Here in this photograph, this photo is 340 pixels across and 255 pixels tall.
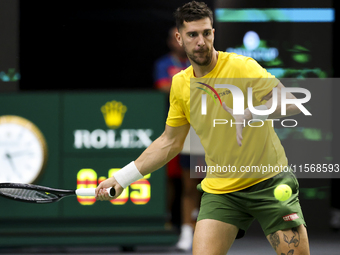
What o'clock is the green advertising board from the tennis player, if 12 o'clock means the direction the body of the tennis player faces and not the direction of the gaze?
The green advertising board is roughly at 5 o'clock from the tennis player.

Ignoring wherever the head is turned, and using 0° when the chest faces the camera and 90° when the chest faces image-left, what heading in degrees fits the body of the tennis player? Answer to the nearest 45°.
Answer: approximately 0°

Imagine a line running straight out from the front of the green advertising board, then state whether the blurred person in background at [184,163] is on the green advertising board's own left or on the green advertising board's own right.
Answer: on the green advertising board's own left

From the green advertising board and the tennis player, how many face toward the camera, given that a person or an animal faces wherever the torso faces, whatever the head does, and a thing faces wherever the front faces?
2

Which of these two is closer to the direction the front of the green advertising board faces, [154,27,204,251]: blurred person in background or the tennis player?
the tennis player

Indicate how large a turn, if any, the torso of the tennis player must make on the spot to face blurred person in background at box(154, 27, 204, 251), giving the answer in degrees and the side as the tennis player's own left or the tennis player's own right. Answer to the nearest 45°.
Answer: approximately 180°

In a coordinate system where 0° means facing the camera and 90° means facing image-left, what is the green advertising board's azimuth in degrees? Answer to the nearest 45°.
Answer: approximately 0°
